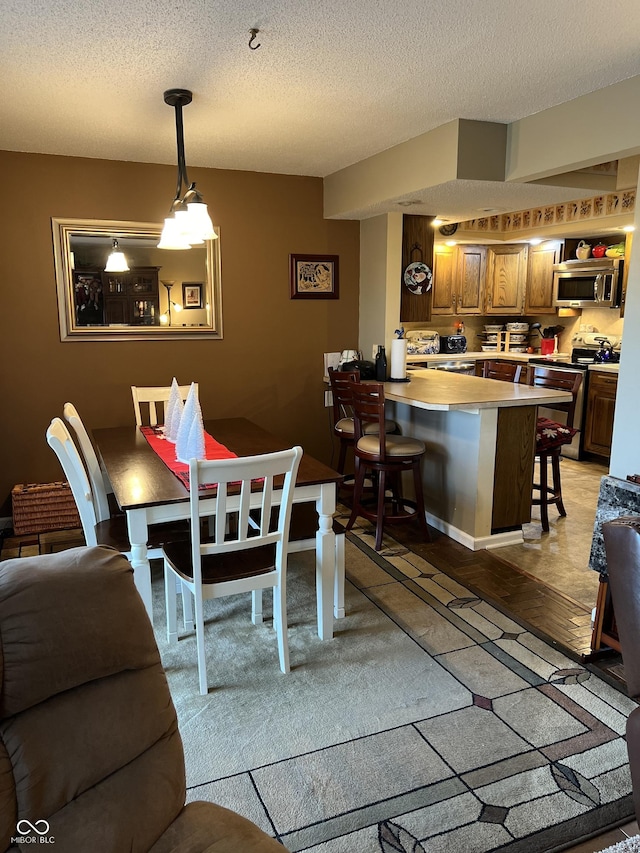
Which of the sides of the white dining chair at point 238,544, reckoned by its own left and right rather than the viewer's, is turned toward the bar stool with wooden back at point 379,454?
right

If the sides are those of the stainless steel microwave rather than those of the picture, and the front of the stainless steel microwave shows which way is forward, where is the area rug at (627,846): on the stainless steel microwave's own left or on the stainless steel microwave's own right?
on the stainless steel microwave's own left

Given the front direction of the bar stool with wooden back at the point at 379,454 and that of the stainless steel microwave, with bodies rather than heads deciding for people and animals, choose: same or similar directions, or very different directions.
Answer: very different directions

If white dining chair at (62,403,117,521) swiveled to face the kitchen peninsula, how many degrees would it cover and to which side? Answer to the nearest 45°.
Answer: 0° — it already faces it

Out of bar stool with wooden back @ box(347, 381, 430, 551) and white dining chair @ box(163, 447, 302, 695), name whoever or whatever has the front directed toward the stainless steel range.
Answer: the bar stool with wooden back

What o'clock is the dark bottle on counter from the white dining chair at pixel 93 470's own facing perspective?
The dark bottle on counter is roughly at 11 o'clock from the white dining chair.

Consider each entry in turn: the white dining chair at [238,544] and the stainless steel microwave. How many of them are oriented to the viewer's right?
0

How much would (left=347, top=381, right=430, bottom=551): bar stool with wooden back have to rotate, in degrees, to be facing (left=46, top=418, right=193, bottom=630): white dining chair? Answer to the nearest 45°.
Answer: approximately 180°

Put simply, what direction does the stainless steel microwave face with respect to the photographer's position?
facing the viewer and to the left of the viewer

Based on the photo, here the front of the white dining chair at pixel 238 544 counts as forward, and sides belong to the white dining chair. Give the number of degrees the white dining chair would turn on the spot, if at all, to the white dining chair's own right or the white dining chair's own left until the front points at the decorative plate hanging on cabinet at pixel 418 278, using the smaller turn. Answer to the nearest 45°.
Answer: approximately 90° to the white dining chair's own right

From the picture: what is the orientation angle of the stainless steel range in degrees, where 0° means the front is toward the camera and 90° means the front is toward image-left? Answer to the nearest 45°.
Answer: approximately 45°

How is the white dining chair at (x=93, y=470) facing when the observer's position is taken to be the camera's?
facing to the right of the viewer

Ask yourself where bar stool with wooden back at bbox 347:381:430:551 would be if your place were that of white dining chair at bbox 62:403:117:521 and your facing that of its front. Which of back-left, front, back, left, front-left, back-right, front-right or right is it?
front

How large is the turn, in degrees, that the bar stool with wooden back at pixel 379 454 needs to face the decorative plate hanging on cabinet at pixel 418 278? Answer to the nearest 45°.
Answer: approximately 45° to its left

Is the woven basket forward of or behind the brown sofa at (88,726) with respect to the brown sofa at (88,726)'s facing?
behind
